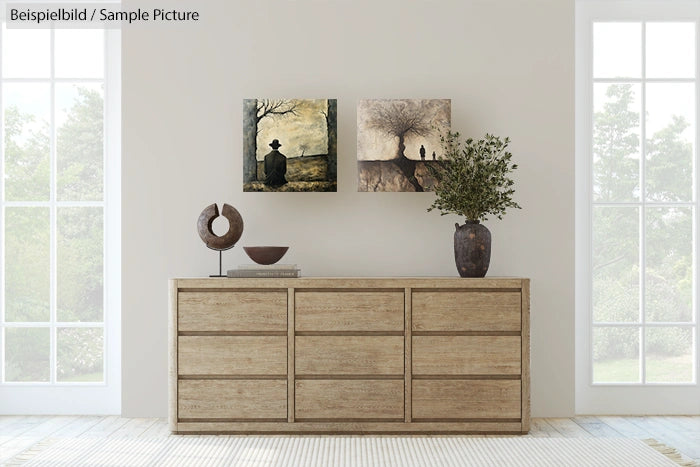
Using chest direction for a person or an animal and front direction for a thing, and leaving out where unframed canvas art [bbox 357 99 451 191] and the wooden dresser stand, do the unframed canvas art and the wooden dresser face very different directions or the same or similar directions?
same or similar directions

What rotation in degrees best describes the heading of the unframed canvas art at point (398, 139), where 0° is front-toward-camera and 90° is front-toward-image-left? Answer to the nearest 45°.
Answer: approximately 0°

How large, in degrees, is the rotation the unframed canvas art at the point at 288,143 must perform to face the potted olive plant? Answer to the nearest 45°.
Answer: approximately 90° to its left

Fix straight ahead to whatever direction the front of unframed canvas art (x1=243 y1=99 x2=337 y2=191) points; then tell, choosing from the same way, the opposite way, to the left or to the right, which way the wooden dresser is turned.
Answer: the same way

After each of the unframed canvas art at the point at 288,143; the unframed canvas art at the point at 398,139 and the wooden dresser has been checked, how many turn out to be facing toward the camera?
3

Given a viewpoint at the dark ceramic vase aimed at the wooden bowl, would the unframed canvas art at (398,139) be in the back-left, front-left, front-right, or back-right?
front-right

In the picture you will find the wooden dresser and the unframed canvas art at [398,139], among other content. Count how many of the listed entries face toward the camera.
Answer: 2

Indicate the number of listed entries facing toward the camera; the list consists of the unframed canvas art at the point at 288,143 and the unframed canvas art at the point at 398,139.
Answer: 2

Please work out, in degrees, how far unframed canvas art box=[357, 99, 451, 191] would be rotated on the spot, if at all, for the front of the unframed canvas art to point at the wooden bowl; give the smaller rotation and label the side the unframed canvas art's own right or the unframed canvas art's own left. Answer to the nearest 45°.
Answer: approximately 90° to the unframed canvas art's own right

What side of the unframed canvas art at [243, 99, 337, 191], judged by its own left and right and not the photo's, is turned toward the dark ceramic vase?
left

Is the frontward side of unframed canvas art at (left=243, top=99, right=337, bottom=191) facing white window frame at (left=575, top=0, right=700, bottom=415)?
no

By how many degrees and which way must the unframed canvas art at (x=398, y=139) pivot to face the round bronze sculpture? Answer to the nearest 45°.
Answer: approximately 90° to its right

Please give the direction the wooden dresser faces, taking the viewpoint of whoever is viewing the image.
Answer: facing the viewer

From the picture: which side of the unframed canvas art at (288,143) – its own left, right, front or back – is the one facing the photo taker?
front
